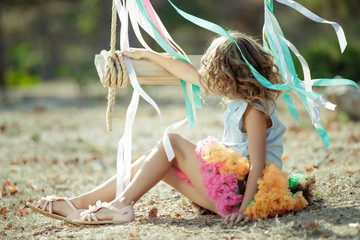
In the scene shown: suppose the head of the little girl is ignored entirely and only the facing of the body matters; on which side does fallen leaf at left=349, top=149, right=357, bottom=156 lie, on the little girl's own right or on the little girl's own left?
on the little girl's own right

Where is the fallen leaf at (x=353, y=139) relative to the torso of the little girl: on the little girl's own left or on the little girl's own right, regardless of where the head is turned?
on the little girl's own right

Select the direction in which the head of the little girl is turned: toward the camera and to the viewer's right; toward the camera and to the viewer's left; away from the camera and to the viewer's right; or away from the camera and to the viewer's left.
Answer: away from the camera and to the viewer's left

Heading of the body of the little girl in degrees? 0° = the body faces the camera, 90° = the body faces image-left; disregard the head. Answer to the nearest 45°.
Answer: approximately 90°

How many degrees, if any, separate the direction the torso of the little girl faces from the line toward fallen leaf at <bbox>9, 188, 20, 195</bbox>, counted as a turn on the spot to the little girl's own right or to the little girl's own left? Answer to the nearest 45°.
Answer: approximately 45° to the little girl's own right
